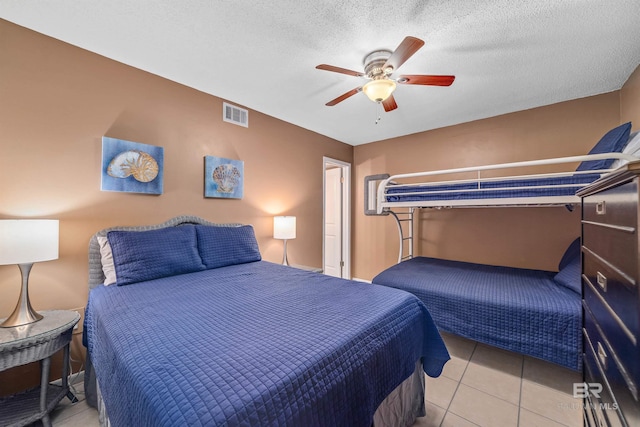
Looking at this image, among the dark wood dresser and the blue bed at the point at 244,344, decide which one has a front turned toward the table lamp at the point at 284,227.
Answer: the dark wood dresser

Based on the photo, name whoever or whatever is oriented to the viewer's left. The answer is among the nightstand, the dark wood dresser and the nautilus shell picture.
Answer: the dark wood dresser

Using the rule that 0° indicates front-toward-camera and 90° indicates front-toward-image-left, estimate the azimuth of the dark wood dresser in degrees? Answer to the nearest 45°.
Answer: approximately 90°

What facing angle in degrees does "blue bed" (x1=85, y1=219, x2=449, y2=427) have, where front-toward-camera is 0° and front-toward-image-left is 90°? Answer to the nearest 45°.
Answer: approximately 315°

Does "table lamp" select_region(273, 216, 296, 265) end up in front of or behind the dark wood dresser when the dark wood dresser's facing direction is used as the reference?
in front

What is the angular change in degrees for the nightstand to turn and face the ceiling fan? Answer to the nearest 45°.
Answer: approximately 45° to its left

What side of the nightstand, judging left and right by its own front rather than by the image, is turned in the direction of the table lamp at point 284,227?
left

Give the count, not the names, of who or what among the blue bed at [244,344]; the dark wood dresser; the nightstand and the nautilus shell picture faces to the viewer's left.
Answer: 1

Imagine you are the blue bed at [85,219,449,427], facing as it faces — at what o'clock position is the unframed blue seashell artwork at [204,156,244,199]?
The unframed blue seashell artwork is roughly at 7 o'clock from the blue bed.

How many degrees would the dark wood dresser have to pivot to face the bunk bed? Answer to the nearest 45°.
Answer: approximately 90° to its right

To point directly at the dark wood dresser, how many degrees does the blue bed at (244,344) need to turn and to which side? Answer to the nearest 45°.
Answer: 0° — it already faces it

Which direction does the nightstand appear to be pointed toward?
toward the camera

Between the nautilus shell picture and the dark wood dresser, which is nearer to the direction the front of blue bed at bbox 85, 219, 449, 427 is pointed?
the dark wood dresser
